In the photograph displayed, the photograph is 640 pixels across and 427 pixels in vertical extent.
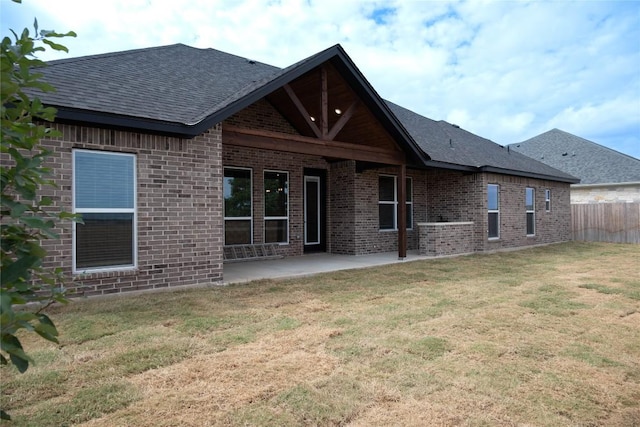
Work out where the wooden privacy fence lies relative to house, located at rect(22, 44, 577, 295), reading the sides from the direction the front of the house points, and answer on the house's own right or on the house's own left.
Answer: on the house's own right

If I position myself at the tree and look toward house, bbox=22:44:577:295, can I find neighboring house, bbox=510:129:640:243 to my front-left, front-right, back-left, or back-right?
front-right

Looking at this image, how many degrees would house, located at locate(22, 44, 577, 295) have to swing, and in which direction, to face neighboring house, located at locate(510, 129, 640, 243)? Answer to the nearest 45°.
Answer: approximately 90° to its right

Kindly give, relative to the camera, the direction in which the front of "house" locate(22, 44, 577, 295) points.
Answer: facing away from the viewer and to the left of the viewer
